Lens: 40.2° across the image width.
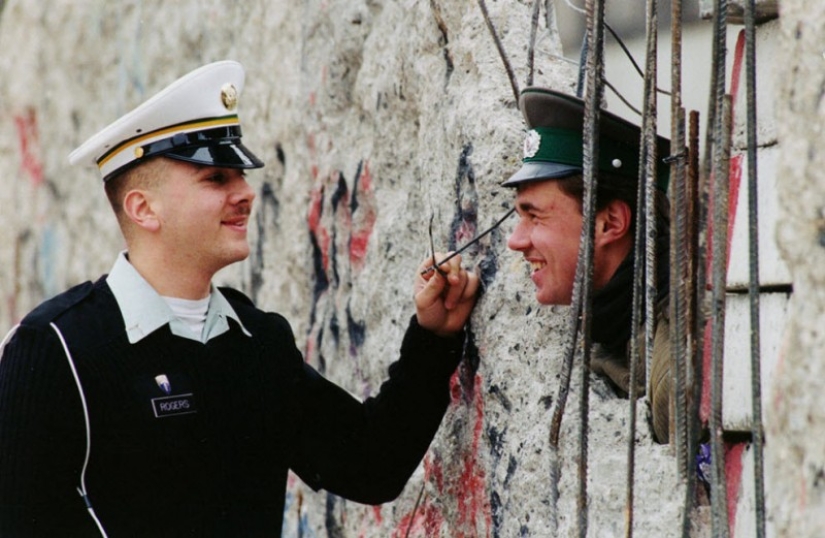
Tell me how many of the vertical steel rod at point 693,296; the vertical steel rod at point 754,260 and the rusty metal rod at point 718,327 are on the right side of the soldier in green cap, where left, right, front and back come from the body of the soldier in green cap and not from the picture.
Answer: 0

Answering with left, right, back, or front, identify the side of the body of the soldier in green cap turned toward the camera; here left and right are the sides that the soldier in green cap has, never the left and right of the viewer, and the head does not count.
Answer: left

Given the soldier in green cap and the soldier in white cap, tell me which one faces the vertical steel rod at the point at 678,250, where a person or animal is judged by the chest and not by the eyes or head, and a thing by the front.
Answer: the soldier in white cap

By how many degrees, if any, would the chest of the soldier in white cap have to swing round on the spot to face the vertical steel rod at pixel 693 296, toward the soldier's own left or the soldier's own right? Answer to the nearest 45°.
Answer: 0° — they already face it

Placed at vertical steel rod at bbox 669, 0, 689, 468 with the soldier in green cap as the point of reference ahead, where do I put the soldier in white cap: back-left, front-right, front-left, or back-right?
front-left

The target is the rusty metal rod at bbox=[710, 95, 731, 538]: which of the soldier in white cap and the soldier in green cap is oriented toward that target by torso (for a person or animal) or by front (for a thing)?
the soldier in white cap

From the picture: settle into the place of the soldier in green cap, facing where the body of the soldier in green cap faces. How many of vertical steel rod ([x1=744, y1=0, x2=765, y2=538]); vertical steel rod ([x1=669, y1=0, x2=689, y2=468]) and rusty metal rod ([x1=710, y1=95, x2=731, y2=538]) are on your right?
0

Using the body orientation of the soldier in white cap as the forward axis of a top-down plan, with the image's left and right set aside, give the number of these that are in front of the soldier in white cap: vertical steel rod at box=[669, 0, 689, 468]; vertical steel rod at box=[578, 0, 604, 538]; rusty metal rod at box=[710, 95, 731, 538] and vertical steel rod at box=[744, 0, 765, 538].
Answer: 4

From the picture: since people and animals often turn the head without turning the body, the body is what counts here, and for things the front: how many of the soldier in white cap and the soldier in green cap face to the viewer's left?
1

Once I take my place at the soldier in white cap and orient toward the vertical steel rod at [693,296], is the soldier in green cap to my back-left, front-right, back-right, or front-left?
front-left

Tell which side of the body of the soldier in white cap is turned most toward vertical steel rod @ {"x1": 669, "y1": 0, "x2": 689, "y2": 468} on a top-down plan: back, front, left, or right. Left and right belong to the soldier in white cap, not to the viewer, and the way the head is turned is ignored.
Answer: front

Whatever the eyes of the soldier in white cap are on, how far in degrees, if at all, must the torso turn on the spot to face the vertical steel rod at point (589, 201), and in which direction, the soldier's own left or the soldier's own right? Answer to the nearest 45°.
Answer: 0° — they already face it

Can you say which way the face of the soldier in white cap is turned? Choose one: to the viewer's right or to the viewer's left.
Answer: to the viewer's right

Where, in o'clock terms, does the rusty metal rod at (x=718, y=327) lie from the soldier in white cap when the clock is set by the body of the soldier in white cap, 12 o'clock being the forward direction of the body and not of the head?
The rusty metal rod is roughly at 12 o'clock from the soldier in white cap.

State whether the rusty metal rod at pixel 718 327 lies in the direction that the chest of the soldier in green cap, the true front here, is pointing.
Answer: no

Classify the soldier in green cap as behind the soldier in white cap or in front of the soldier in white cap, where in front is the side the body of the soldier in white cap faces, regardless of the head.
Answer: in front
